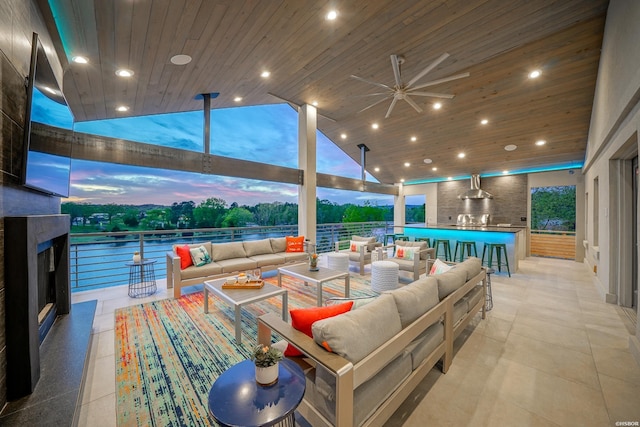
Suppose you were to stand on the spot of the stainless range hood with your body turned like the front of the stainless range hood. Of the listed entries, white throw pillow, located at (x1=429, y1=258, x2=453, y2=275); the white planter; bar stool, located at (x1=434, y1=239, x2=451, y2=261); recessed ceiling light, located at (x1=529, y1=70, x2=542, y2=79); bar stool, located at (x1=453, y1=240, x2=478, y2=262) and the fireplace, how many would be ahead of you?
6

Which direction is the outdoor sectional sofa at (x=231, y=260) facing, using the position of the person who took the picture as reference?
facing the viewer and to the right of the viewer

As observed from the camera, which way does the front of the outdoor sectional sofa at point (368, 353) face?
facing away from the viewer and to the left of the viewer

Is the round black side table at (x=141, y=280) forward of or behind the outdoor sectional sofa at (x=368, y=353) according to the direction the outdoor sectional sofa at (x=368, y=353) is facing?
forward

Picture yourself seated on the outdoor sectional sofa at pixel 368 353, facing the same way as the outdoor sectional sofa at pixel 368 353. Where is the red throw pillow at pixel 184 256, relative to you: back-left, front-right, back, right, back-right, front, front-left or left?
front

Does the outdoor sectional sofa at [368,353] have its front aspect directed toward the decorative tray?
yes

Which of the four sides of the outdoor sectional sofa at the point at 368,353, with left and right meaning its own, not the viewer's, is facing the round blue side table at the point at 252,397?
left

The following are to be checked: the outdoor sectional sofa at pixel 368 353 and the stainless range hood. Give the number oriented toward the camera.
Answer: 1

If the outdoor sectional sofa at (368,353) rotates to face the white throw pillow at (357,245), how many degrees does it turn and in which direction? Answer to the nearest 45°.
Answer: approximately 45° to its right

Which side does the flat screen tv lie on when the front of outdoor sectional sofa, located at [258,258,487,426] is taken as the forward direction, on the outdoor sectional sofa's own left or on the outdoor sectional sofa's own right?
on the outdoor sectional sofa's own left

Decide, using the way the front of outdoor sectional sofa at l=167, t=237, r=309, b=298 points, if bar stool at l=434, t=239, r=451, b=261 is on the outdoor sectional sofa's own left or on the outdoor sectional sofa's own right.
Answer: on the outdoor sectional sofa's own left

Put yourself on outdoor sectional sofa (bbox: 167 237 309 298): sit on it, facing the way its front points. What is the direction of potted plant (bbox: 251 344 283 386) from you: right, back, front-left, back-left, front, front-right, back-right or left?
front-right

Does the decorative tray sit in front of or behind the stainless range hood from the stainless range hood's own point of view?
in front

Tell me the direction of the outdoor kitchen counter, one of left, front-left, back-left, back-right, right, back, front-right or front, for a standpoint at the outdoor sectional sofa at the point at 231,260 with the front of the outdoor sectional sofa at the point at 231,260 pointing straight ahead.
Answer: front-left
